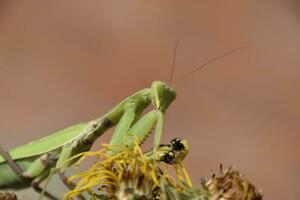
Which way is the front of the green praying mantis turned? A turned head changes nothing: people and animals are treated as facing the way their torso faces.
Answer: to the viewer's right
